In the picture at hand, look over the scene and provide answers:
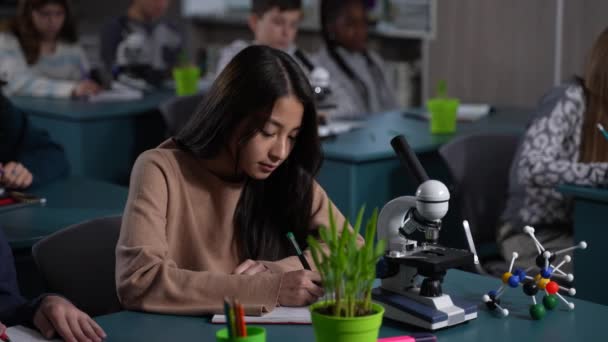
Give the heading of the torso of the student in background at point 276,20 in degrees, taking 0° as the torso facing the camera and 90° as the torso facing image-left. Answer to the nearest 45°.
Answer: approximately 315°

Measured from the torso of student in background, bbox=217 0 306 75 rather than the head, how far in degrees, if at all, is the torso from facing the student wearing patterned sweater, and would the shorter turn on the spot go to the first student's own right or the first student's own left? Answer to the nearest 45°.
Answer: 0° — they already face them

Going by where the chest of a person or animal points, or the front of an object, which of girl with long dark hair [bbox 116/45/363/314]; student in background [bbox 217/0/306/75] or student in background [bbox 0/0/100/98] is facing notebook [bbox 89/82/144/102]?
student in background [bbox 0/0/100/98]

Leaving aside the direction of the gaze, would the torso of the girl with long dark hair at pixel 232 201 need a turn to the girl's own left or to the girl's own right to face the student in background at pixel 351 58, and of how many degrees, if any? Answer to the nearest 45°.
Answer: approximately 135° to the girl's own left

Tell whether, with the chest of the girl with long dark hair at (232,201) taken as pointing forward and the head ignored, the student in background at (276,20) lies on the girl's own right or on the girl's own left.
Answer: on the girl's own left
